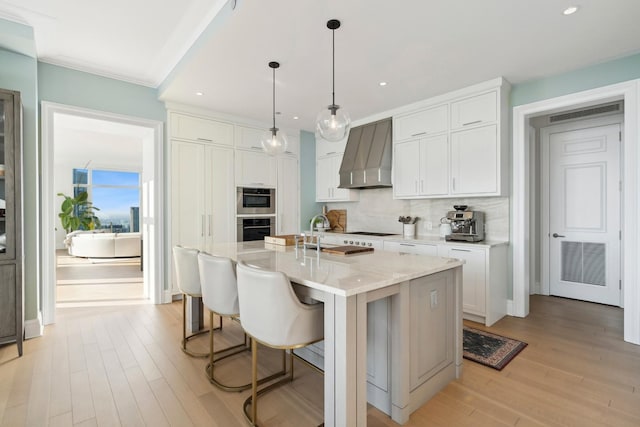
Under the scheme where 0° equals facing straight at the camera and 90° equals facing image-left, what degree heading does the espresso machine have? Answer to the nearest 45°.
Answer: approximately 45°

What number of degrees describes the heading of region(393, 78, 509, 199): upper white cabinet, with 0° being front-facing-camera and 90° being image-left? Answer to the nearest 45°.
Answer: approximately 45°

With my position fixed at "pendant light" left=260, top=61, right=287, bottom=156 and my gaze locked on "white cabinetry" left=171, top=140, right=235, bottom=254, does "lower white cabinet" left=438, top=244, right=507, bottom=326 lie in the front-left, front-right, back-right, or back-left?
back-right

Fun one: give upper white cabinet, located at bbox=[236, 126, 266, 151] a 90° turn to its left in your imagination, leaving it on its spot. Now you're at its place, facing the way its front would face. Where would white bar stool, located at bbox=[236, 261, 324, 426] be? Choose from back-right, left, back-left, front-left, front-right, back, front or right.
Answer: back-right

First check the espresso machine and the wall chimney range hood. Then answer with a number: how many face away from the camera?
0

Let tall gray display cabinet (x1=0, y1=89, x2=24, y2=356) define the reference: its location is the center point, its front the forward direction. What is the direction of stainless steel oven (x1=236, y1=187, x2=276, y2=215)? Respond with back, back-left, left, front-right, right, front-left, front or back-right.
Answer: left

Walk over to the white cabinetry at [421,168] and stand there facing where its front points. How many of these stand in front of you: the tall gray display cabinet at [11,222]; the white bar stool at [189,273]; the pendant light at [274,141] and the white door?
3

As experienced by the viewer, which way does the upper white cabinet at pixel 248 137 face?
facing the viewer and to the right of the viewer
